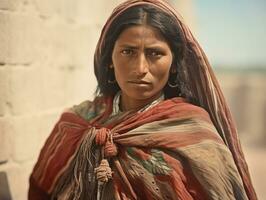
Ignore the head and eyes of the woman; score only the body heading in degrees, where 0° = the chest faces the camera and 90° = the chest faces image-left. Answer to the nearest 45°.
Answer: approximately 0°
